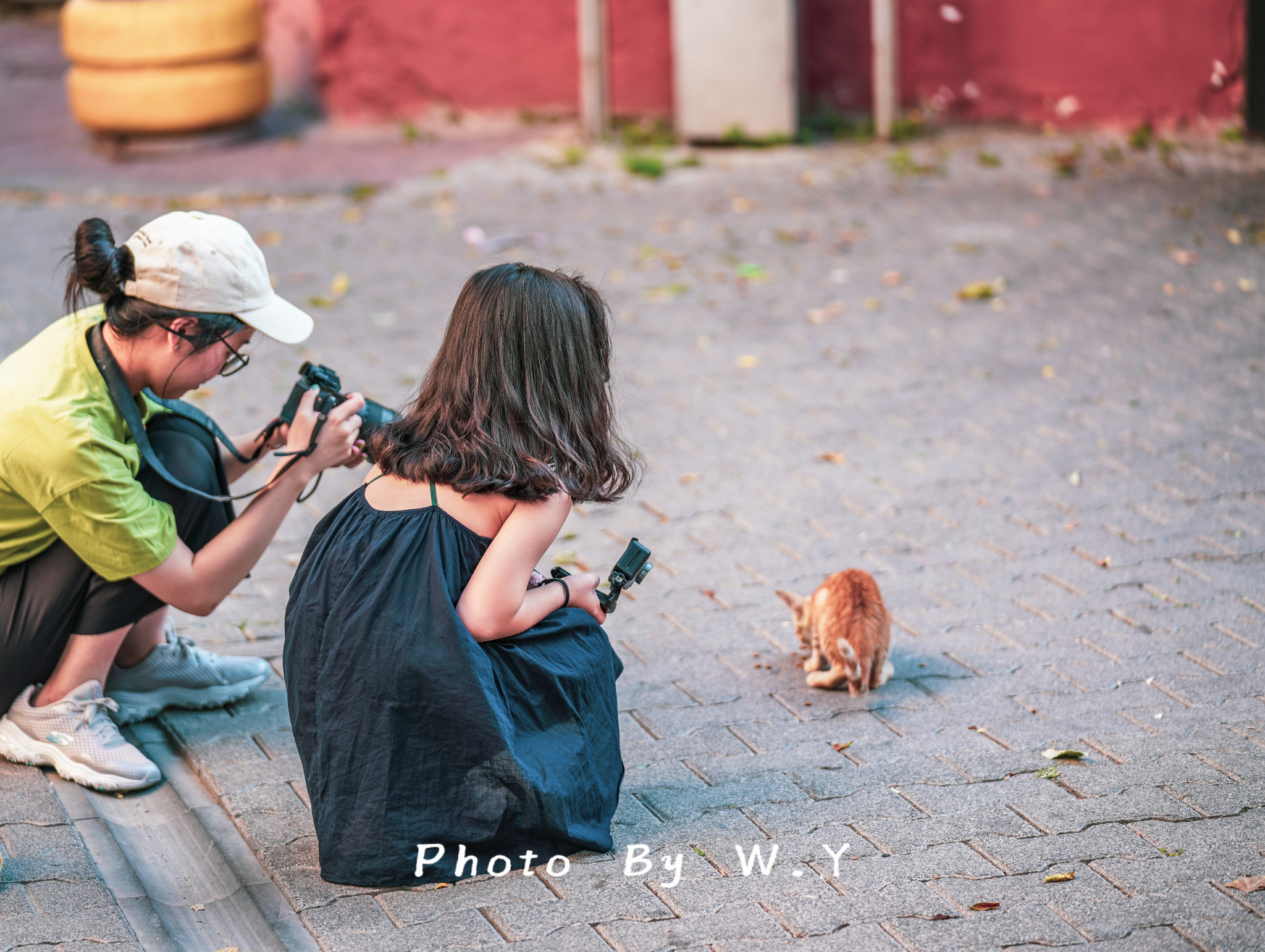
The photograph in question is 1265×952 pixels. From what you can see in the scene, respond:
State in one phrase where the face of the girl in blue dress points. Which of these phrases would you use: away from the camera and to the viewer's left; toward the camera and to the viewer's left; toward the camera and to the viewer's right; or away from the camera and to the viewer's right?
away from the camera and to the viewer's right

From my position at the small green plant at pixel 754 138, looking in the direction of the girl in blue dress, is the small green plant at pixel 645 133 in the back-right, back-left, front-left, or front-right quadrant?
back-right

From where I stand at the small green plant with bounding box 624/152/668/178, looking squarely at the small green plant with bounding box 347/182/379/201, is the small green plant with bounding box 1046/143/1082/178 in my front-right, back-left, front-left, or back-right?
back-left

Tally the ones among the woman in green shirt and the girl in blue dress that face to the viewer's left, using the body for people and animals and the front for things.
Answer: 0

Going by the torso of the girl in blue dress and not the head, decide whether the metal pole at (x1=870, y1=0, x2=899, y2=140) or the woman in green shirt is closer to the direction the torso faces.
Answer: the metal pole

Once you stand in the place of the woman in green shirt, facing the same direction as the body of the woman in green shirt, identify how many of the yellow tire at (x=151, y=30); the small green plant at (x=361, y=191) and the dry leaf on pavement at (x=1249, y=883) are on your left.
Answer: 2

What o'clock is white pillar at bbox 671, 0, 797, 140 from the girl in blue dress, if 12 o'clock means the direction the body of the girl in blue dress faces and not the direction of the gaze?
The white pillar is roughly at 11 o'clock from the girl in blue dress.

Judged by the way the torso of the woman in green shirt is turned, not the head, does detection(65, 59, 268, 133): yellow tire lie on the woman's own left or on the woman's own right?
on the woman's own left

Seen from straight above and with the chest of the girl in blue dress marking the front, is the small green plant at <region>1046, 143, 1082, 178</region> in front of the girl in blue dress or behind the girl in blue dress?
in front

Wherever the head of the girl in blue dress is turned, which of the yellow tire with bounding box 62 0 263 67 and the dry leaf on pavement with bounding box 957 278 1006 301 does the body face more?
the dry leaf on pavement

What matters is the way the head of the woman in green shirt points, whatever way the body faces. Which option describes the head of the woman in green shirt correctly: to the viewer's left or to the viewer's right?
to the viewer's right

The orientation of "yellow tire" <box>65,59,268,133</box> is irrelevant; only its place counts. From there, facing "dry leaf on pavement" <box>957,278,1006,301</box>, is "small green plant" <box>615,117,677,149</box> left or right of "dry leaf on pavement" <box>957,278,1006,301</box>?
left

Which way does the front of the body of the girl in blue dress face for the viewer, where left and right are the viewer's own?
facing away from the viewer and to the right of the viewer

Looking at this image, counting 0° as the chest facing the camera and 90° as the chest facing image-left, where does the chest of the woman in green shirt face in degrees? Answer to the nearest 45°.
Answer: approximately 270°
